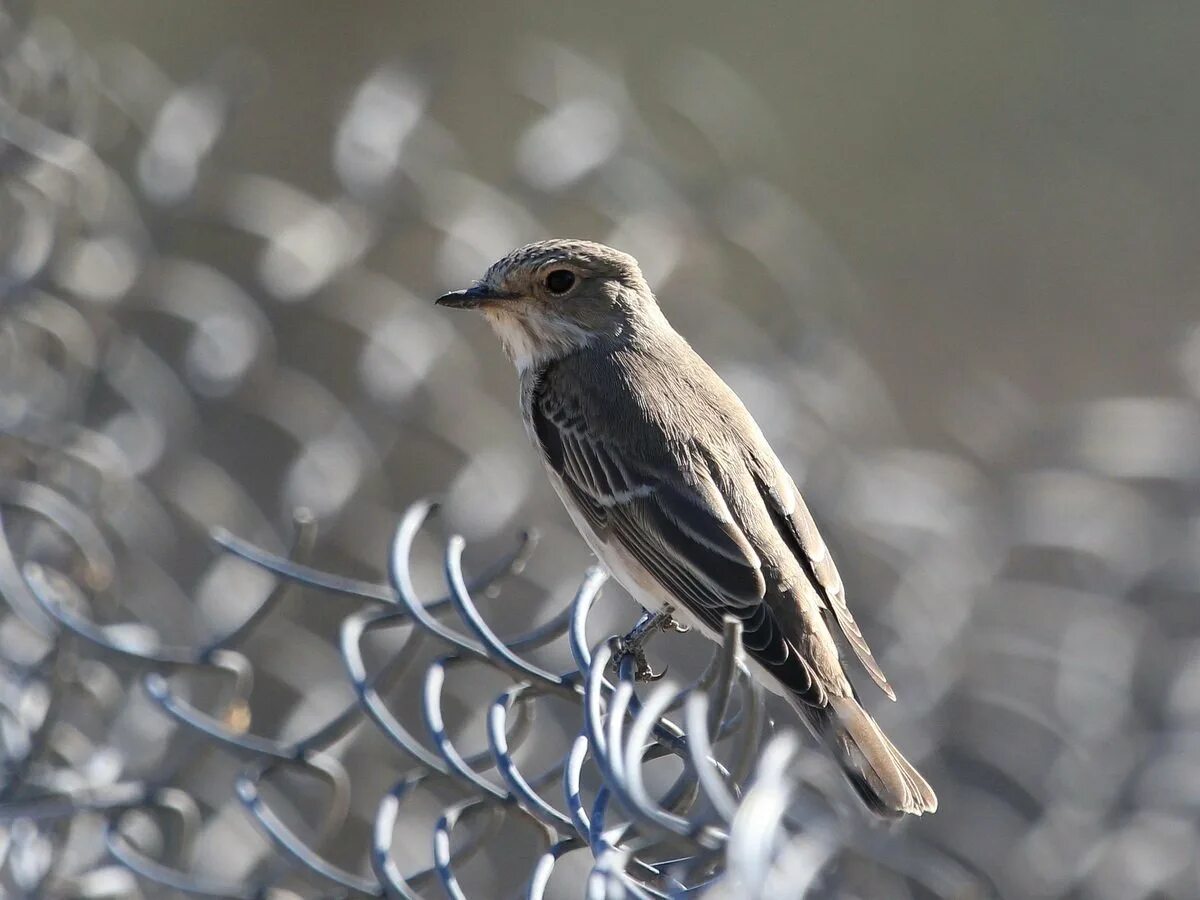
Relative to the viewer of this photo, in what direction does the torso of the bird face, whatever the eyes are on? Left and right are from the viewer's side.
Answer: facing away from the viewer and to the left of the viewer
